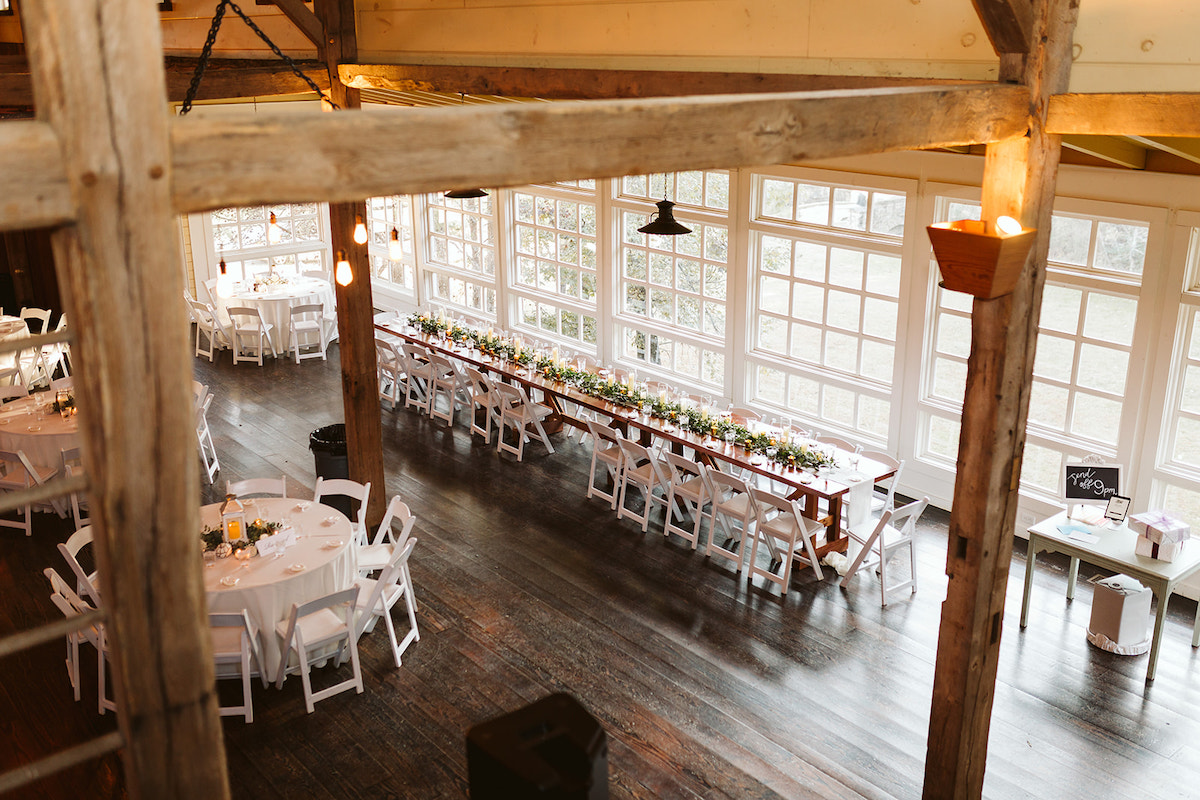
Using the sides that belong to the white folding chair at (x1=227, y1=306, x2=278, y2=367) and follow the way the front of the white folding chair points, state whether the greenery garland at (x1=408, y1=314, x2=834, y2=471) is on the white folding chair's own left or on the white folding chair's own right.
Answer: on the white folding chair's own right

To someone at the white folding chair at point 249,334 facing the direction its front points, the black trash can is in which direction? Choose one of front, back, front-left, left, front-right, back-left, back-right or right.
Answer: back-right

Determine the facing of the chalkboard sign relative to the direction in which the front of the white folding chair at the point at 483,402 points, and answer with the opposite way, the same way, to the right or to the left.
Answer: the opposite way

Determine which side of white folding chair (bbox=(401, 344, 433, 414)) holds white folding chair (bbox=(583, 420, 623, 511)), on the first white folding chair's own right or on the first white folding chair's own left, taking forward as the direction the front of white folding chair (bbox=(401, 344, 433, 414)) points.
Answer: on the first white folding chair's own right

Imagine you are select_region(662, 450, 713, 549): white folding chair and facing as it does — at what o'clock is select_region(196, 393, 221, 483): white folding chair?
select_region(196, 393, 221, 483): white folding chair is roughly at 8 o'clock from select_region(662, 450, 713, 549): white folding chair.

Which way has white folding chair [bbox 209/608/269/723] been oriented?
away from the camera

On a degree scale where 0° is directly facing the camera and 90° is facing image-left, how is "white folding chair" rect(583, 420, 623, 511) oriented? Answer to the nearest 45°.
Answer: approximately 225°

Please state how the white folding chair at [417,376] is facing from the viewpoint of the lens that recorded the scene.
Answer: facing away from the viewer and to the right of the viewer

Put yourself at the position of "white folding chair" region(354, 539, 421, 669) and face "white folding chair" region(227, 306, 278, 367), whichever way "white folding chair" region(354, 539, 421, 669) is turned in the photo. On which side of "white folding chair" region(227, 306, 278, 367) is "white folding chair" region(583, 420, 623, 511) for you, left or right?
right

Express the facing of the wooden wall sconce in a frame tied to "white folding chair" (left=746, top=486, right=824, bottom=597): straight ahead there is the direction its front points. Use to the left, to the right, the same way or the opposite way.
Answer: the opposite way

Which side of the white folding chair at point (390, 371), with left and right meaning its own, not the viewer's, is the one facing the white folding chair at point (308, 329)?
left

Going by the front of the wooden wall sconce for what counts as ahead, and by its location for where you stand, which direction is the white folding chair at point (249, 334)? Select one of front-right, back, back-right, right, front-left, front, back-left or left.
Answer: right

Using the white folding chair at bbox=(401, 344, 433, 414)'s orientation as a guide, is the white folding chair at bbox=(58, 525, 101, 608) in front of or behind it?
behind

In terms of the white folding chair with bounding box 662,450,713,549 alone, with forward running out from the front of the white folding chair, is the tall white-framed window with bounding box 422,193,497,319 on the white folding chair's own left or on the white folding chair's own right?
on the white folding chair's own left

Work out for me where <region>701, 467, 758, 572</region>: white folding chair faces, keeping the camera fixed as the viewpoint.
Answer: facing away from the viewer and to the right of the viewer

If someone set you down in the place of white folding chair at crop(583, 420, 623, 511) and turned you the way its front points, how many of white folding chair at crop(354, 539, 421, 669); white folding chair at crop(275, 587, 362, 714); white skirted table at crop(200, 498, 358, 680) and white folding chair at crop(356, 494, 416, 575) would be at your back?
4
